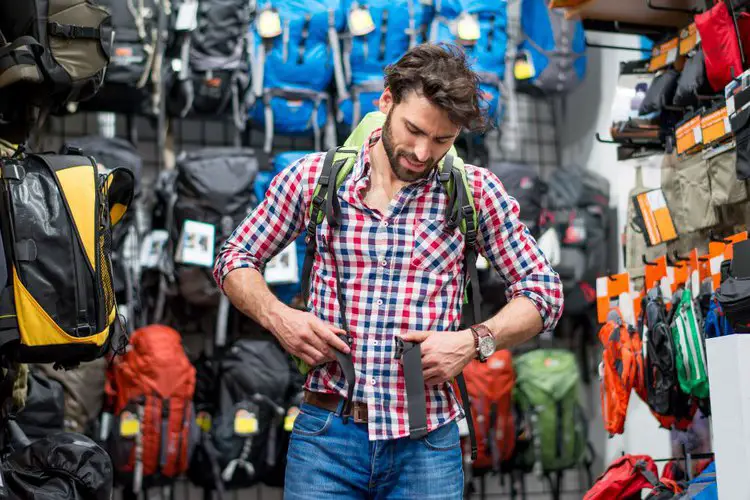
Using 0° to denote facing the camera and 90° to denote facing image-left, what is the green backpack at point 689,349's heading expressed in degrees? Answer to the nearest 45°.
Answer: approximately 90°

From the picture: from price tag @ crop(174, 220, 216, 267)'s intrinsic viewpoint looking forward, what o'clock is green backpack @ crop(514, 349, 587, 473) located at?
The green backpack is roughly at 9 o'clock from the price tag.

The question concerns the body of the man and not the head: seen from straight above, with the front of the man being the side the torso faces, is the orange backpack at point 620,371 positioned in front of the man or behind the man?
behind

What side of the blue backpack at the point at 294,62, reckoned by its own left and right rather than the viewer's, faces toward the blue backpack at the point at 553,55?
left

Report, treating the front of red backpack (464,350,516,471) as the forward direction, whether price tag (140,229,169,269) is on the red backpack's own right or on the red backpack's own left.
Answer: on the red backpack's own right

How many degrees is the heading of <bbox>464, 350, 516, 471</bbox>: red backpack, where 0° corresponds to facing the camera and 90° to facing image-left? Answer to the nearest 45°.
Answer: approximately 0°

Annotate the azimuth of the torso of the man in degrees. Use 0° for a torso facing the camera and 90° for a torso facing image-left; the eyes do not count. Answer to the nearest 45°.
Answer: approximately 0°

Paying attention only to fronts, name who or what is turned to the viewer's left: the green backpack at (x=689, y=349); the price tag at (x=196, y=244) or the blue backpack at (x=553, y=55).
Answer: the green backpack
